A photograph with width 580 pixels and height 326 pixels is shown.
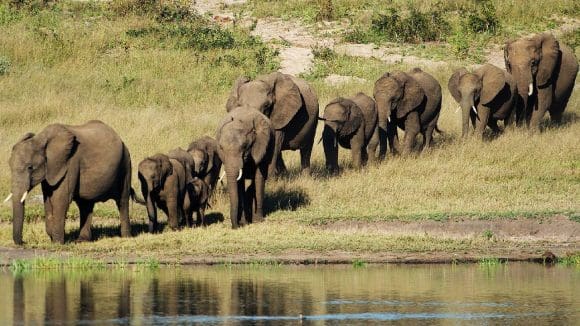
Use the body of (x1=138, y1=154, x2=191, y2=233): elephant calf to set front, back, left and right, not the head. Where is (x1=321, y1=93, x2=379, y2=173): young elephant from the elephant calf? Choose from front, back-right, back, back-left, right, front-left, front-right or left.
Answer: back

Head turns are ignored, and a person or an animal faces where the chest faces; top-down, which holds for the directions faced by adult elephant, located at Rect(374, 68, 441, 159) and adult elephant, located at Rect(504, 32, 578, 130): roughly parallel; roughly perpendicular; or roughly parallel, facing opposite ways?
roughly parallel

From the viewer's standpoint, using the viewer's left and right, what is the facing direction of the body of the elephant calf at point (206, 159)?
facing the viewer and to the left of the viewer

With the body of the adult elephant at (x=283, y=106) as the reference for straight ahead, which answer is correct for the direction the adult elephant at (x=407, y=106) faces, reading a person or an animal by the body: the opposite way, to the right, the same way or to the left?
the same way

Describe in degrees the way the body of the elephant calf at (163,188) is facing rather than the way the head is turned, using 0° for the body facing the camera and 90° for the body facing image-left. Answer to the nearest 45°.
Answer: approximately 45°

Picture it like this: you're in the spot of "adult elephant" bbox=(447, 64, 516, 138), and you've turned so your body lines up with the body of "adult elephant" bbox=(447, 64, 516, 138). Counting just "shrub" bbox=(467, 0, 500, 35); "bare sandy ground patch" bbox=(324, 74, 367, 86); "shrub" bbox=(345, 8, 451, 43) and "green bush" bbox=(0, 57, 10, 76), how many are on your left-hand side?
0

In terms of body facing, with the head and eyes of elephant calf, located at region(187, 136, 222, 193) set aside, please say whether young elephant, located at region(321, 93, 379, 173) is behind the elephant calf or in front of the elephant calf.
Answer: behind

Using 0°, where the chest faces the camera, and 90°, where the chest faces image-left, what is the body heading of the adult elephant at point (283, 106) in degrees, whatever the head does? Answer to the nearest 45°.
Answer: approximately 45°

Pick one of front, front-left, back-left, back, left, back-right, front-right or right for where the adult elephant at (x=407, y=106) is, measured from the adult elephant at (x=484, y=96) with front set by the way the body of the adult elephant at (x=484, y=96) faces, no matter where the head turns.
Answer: front

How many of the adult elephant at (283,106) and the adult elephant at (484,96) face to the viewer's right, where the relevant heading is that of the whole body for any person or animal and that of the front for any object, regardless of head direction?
0

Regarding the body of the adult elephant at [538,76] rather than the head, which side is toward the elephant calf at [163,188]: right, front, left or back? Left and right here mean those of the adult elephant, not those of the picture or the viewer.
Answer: front

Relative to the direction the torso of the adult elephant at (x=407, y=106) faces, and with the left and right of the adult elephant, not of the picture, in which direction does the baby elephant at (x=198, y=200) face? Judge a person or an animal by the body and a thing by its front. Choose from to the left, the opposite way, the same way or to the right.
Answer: the same way

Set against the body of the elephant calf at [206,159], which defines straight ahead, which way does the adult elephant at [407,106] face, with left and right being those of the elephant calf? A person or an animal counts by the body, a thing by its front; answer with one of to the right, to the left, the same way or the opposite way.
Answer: the same way

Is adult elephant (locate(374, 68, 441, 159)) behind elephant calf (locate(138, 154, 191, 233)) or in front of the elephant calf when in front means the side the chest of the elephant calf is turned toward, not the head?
behind

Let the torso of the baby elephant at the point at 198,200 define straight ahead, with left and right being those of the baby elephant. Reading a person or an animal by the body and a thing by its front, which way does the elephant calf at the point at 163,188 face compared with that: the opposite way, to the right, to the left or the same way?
the same way

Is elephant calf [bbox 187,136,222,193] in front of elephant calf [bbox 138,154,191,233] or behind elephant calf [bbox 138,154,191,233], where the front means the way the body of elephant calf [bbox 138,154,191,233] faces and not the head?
behind

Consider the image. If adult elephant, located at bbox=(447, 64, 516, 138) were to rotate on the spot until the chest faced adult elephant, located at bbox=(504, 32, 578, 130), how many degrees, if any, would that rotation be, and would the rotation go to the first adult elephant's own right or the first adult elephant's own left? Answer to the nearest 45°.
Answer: approximately 180°

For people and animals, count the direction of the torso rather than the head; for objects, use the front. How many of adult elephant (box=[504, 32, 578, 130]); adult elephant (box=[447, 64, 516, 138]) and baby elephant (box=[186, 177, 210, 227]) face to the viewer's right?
0
